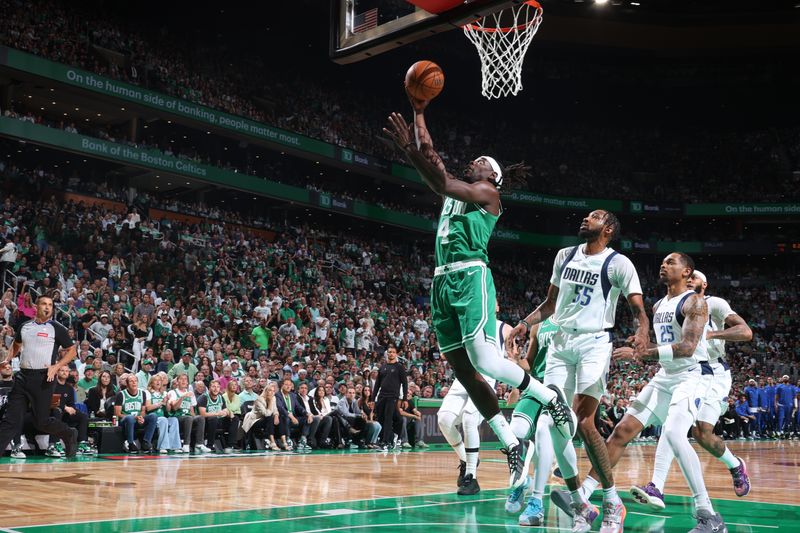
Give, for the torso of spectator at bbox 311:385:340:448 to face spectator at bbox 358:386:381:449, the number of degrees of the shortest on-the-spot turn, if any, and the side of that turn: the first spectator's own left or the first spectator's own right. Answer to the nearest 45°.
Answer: approximately 90° to the first spectator's own left

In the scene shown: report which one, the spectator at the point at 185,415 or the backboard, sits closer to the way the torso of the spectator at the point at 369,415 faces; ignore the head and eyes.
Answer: the backboard

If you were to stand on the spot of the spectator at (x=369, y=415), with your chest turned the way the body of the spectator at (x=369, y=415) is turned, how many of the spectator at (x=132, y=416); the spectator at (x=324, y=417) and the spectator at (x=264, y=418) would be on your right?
3

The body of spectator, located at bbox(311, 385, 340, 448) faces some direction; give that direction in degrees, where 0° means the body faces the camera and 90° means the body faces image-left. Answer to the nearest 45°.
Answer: approximately 315°

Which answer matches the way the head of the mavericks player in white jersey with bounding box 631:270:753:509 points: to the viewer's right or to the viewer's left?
to the viewer's left

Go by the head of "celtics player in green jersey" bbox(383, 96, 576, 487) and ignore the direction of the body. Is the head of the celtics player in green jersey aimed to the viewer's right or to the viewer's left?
to the viewer's left

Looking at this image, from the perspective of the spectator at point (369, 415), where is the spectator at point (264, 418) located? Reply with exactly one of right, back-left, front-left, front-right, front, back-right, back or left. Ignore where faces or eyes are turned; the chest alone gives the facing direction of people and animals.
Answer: right

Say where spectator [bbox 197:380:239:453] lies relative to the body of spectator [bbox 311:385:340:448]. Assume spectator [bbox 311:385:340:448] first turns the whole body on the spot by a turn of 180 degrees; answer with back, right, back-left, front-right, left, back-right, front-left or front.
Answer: left

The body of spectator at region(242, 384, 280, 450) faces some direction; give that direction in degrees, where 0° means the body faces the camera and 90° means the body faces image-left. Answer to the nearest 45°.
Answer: approximately 315°

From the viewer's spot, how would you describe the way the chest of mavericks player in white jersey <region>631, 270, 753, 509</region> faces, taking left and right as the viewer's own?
facing to the left of the viewer

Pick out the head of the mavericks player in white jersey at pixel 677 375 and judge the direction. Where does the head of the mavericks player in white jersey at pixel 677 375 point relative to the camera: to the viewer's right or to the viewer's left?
to the viewer's left

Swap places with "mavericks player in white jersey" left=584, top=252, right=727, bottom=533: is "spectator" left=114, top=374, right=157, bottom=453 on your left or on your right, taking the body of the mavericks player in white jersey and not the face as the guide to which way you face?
on your right

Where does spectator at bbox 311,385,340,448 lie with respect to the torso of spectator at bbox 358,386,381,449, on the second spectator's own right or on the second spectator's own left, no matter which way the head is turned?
on the second spectator's own right

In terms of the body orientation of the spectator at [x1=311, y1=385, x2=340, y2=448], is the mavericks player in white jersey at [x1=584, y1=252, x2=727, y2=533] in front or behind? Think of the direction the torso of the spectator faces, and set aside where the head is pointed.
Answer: in front

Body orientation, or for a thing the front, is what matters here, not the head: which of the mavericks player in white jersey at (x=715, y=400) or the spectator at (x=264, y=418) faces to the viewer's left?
the mavericks player in white jersey
